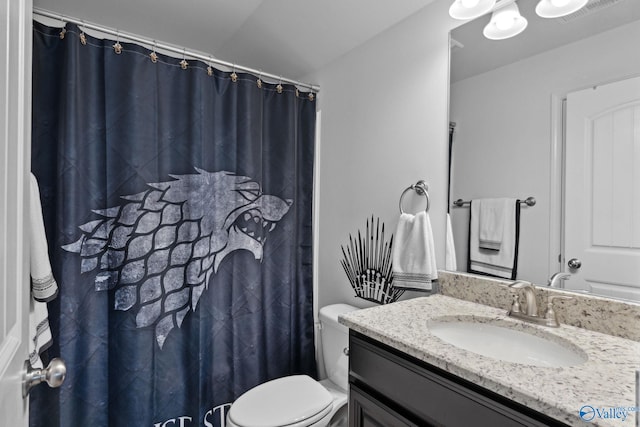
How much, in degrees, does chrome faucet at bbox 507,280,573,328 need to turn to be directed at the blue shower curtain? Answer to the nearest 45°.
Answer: approximately 45° to its right

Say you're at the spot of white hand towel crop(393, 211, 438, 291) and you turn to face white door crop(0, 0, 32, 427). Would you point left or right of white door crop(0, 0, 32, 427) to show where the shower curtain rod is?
right

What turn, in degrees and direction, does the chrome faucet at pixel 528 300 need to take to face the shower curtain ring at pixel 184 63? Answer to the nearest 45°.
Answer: approximately 45° to its right

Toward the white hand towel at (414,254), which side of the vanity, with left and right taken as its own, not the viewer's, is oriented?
right

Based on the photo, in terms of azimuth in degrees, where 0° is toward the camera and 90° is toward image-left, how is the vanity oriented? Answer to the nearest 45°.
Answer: approximately 45°

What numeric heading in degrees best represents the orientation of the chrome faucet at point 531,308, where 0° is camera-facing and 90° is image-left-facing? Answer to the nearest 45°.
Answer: approximately 45°

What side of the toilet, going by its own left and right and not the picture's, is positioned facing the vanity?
left

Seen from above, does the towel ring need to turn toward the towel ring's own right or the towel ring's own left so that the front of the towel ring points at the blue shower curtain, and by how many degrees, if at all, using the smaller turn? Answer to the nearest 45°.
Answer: approximately 45° to the towel ring's own right
